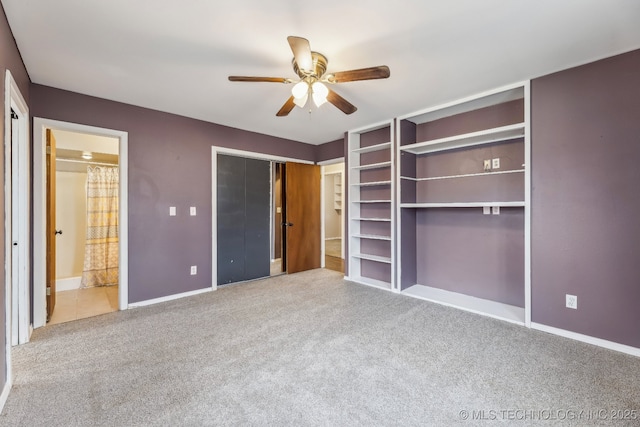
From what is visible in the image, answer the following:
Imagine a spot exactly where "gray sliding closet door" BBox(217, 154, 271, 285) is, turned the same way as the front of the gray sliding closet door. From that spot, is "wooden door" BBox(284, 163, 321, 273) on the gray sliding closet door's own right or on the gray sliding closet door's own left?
on the gray sliding closet door's own left

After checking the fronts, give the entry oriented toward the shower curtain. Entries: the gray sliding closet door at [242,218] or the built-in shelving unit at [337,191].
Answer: the built-in shelving unit

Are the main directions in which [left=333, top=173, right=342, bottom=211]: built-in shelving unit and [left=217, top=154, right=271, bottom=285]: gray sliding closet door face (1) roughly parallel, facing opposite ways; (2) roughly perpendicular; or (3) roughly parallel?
roughly perpendicular

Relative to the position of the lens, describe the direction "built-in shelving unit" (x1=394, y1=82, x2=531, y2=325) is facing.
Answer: facing the viewer and to the left of the viewer

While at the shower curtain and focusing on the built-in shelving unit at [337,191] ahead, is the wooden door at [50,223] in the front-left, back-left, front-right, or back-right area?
back-right

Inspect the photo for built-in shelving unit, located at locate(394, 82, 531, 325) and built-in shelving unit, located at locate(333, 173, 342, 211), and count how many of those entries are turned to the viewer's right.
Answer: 0

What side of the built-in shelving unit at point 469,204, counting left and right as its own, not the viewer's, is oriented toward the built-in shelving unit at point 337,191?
right

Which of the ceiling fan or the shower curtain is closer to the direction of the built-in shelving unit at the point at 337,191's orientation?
the shower curtain

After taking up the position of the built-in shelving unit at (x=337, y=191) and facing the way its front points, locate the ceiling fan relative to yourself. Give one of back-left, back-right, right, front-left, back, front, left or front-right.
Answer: front-left

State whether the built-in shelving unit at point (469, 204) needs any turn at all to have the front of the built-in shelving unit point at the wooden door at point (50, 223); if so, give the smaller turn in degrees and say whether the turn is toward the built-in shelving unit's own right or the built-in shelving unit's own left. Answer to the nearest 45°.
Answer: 0° — it already faces it

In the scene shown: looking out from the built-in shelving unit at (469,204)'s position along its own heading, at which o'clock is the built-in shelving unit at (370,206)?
the built-in shelving unit at (370,206) is roughly at 2 o'clock from the built-in shelving unit at (469,204).

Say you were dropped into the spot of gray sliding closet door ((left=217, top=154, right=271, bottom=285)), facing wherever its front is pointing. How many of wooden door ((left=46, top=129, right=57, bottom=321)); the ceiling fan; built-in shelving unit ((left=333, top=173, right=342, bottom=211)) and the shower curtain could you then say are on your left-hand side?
1
